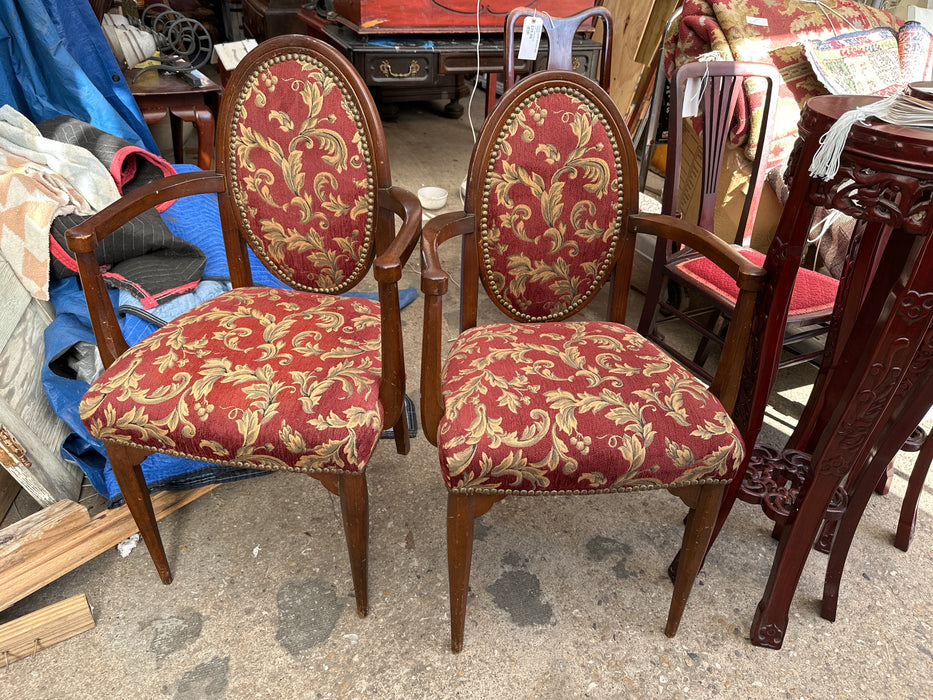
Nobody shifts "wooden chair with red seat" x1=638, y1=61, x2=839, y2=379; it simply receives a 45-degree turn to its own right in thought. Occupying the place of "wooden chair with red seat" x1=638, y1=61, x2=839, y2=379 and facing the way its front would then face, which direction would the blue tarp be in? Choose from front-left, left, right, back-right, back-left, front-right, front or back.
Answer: right

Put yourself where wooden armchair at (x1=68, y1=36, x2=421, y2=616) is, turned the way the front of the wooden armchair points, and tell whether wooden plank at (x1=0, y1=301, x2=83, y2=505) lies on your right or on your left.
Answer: on your right

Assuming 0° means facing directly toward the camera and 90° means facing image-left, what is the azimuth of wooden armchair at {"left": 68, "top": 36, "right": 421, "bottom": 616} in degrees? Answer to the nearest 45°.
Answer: approximately 45°

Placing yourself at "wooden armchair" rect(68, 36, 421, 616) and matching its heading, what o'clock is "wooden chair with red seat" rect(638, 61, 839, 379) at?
"wooden chair with red seat" rect(638, 61, 839, 379) is roughly at 7 o'clock from "wooden armchair" rect(68, 36, 421, 616).

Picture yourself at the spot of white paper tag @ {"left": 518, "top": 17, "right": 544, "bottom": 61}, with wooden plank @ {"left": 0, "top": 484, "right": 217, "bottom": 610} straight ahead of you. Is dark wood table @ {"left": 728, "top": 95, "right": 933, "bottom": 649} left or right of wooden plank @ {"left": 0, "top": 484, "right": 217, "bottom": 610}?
left

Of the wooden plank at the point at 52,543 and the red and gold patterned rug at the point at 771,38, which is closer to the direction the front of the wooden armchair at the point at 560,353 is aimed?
the wooden plank

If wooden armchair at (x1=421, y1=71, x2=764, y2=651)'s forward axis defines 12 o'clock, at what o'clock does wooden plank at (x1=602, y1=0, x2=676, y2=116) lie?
The wooden plank is roughly at 6 o'clock from the wooden armchair.

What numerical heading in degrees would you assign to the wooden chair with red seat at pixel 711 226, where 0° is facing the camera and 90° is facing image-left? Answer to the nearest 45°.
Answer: approximately 315°

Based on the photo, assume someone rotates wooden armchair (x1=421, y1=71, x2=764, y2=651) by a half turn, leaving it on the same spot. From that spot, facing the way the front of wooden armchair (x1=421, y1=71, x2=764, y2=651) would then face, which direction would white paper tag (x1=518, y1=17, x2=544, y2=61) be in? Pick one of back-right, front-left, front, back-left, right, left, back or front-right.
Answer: front

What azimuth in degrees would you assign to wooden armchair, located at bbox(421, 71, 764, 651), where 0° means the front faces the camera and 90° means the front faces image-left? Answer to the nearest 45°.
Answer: approximately 0°

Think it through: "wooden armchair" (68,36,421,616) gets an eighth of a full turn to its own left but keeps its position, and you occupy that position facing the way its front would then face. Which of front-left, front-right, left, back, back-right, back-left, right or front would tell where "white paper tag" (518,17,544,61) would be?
back-left
